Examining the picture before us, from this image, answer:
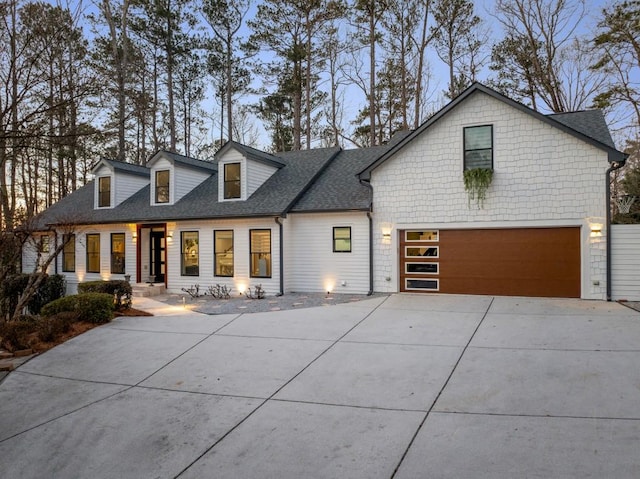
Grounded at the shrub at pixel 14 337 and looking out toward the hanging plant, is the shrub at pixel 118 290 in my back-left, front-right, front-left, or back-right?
front-left

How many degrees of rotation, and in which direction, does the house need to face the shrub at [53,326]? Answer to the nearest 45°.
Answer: approximately 45° to its right

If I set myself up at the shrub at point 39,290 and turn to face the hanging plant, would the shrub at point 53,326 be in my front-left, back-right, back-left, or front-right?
front-right

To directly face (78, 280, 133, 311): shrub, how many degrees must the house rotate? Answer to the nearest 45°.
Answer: approximately 90° to its right

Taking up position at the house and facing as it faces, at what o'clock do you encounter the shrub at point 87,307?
The shrub is roughly at 2 o'clock from the house.

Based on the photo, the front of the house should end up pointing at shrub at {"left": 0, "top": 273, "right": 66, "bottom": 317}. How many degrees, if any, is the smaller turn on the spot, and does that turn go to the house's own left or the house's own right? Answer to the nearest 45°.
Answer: approximately 90° to the house's own right

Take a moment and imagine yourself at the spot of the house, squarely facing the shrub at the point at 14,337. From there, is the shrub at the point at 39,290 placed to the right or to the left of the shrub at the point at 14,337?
right

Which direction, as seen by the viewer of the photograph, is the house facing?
facing the viewer

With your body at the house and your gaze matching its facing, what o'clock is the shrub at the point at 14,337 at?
The shrub is roughly at 2 o'clock from the house.

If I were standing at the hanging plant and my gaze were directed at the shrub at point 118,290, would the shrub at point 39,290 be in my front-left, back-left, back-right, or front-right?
front-right

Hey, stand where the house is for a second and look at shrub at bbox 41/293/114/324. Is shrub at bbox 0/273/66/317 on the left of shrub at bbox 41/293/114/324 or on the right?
right
